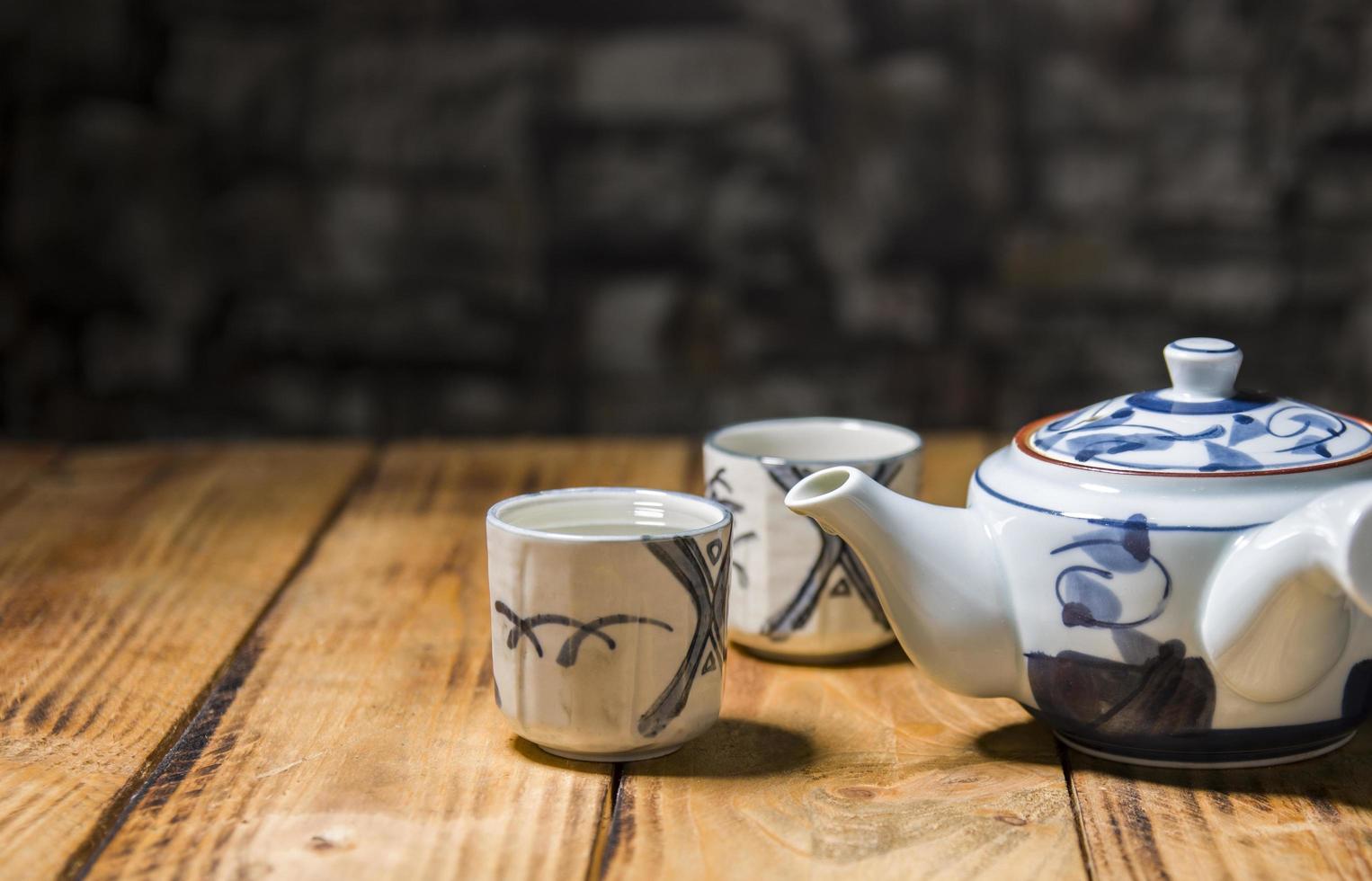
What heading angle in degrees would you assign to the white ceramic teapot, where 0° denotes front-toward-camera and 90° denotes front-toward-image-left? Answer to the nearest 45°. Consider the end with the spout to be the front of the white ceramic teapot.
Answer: approximately 90°
